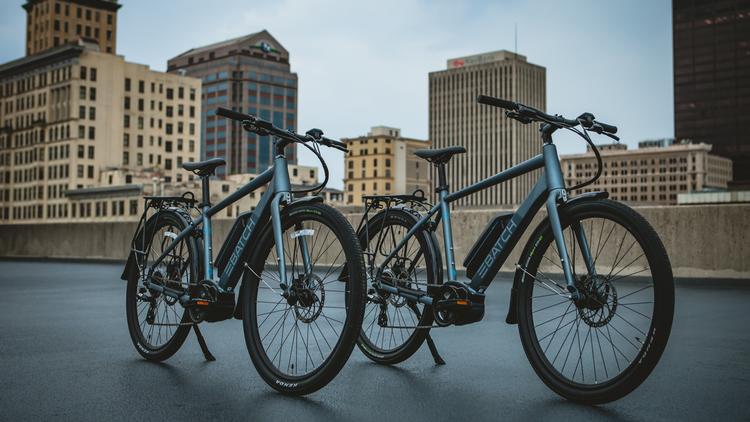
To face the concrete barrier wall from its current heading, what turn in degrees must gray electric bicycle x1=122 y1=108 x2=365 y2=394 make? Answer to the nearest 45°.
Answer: approximately 90° to its left

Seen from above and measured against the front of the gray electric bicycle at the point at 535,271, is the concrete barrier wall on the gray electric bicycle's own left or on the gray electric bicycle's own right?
on the gray electric bicycle's own left

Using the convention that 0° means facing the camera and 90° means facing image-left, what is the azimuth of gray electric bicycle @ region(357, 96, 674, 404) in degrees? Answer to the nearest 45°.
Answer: approximately 315°

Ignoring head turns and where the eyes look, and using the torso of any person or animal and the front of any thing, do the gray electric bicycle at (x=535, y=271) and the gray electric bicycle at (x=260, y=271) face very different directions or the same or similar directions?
same or similar directions

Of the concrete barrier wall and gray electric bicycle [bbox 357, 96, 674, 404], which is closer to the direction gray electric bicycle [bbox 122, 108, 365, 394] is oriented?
the gray electric bicycle

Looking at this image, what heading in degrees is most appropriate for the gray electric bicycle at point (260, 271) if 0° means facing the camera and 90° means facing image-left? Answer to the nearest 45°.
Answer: approximately 315°

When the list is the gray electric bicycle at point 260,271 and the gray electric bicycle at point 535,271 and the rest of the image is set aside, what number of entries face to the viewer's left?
0

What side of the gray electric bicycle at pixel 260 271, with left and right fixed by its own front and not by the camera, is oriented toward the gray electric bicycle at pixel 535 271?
front

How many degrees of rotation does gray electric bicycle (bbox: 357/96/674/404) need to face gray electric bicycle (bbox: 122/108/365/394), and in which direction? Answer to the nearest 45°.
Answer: approximately 135° to its right
